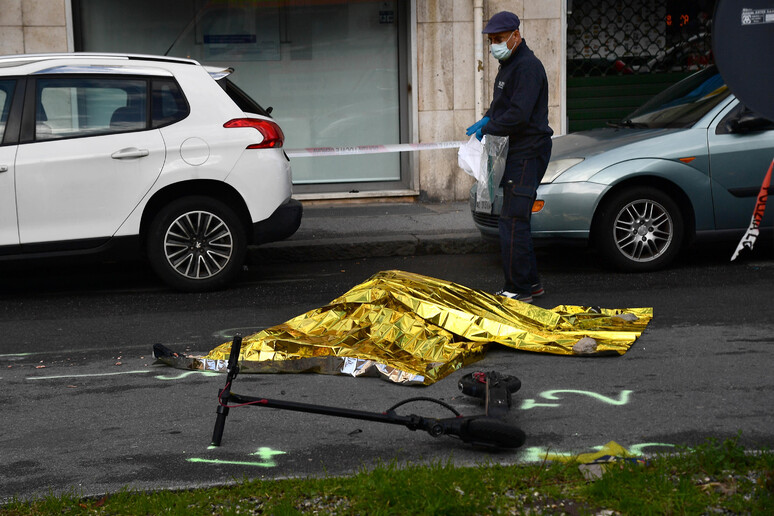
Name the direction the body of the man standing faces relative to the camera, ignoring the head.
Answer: to the viewer's left

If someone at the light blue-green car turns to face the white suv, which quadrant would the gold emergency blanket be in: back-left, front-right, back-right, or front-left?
front-left

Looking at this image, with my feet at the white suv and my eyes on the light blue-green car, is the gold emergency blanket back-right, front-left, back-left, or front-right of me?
front-right

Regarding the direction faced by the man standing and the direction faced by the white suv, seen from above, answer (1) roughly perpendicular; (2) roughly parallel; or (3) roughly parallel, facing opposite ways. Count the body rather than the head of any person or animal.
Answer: roughly parallel

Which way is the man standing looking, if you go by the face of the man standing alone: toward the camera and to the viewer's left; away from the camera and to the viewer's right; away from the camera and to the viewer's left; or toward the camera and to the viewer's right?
toward the camera and to the viewer's left

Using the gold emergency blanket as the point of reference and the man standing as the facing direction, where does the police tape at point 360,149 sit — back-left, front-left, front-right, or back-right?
front-left

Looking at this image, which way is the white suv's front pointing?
to the viewer's left

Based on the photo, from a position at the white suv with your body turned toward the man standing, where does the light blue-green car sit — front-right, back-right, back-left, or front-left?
front-left

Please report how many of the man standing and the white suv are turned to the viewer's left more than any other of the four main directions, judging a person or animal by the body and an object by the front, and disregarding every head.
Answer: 2

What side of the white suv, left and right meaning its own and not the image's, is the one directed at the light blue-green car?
back

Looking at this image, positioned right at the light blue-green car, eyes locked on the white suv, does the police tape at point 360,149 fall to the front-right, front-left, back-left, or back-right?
front-right
